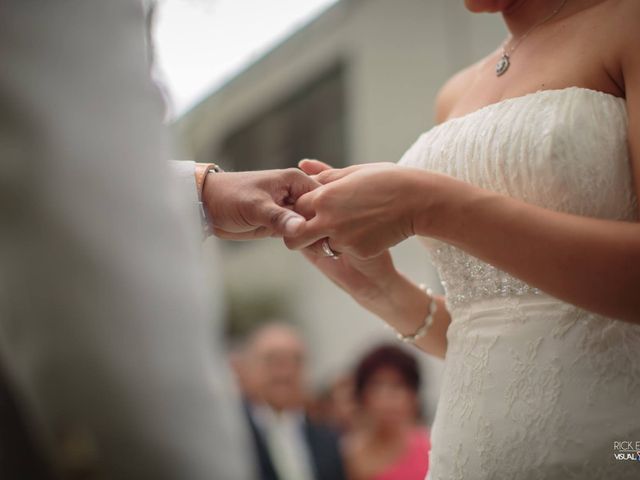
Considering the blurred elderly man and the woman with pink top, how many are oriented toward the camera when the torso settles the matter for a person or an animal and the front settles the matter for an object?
2

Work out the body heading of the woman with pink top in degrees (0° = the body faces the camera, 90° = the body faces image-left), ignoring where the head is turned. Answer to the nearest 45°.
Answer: approximately 0°

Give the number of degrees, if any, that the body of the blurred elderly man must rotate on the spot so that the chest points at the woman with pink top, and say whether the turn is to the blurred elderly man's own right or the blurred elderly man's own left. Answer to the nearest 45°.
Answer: approximately 90° to the blurred elderly man's own left

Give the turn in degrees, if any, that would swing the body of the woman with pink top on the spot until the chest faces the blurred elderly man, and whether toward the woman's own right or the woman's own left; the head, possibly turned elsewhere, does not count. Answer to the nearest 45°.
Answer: approximately 90° to the woman's own right
